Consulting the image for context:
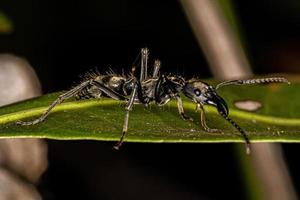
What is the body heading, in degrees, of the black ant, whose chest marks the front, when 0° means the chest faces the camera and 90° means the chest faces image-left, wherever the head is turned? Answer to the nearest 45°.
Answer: approximately 270°
